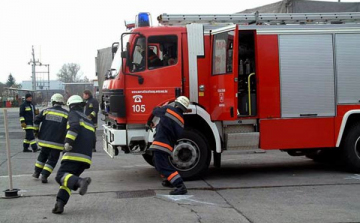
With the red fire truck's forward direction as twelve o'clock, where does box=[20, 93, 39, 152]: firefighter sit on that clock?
The firefighter is roughly at 1 o'clock from the red fire truck.

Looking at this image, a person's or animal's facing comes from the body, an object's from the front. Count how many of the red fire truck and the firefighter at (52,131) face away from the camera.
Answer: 1

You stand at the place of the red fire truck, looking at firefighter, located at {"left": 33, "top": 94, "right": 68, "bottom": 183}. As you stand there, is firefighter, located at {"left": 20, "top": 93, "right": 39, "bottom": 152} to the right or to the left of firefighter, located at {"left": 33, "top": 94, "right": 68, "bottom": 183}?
right

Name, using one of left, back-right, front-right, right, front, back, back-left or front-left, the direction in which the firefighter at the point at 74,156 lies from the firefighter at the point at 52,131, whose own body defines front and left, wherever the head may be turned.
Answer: back

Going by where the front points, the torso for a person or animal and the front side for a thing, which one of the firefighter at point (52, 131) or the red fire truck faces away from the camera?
the firefighter

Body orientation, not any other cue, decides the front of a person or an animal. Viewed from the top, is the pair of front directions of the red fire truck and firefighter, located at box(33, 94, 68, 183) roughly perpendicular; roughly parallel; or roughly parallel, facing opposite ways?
roughly perpendicular

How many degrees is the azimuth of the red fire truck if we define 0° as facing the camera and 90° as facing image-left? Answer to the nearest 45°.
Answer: approximately 90°

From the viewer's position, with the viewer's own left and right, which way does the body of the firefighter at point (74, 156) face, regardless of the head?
facing away from the viewer and to the left of the viewer

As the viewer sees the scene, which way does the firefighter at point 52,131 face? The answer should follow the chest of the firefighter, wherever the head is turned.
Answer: away from the camera

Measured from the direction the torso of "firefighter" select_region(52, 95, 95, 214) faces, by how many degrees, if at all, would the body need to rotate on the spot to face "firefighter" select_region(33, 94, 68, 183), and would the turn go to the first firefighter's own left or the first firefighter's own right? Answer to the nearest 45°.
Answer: approximately 45° to the first firefighter's own right

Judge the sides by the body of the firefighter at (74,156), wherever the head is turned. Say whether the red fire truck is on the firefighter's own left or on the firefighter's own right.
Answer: on the firefighter's own right

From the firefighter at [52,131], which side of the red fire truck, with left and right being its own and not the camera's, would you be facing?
front

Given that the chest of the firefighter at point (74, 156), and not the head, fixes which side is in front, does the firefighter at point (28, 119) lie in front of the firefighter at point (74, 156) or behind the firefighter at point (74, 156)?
in front

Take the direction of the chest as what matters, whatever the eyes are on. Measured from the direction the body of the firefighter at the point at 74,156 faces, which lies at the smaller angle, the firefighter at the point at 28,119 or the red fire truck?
the firefighter

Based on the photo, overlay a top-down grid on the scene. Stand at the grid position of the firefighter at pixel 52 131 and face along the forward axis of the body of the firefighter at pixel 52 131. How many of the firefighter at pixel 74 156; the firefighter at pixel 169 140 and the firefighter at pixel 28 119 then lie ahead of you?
1
